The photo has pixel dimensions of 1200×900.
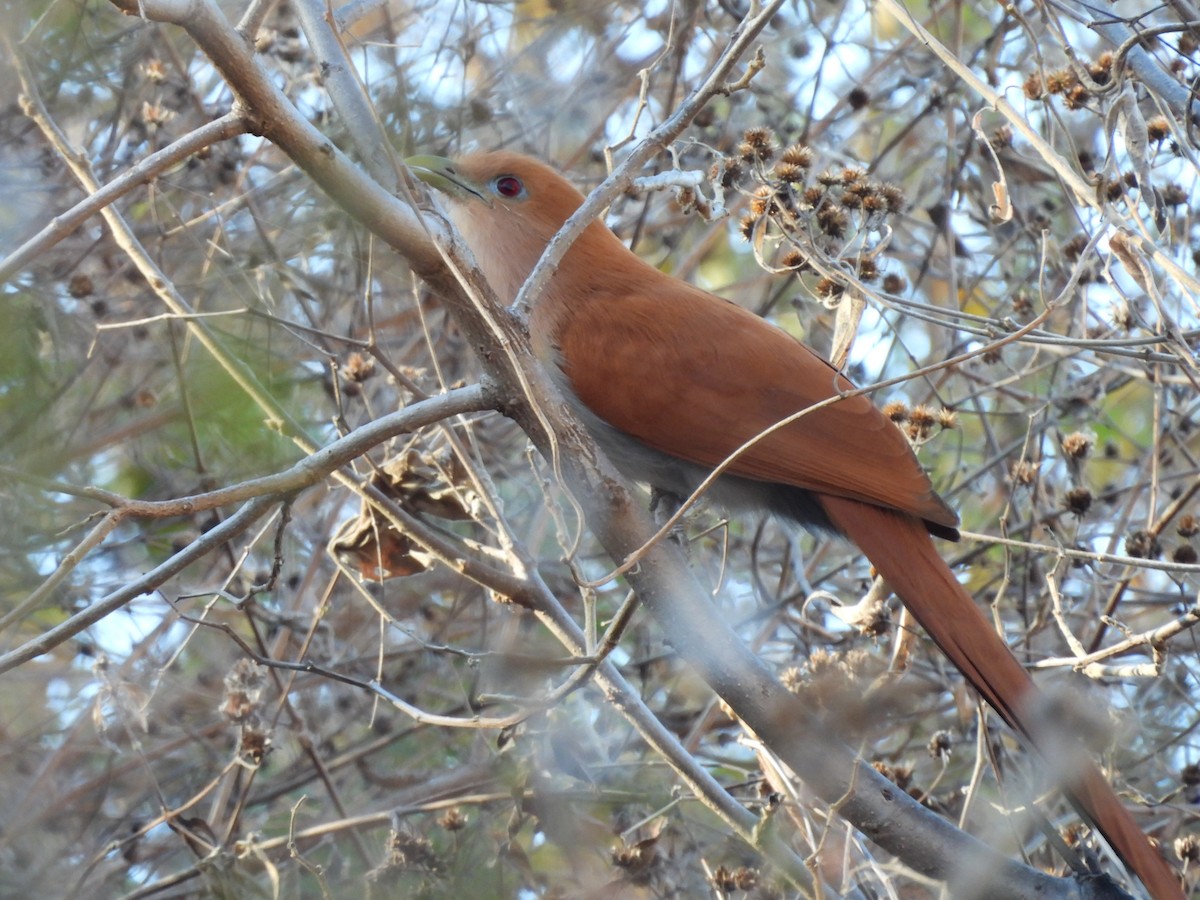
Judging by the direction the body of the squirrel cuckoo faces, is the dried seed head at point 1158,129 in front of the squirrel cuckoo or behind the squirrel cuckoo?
behind

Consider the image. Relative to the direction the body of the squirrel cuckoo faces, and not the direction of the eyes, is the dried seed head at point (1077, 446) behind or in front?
behind

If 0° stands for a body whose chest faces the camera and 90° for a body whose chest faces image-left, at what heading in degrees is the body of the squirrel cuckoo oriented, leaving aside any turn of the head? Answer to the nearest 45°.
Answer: approximately 90°
